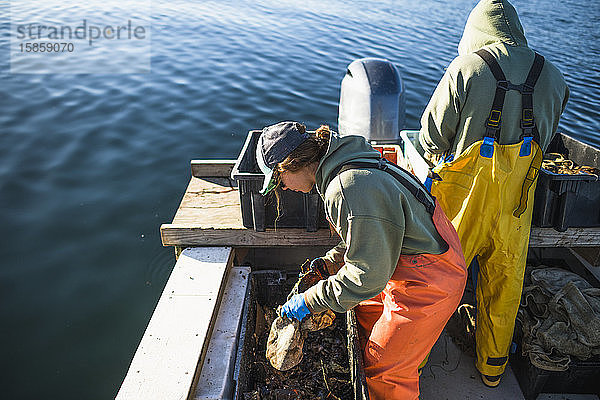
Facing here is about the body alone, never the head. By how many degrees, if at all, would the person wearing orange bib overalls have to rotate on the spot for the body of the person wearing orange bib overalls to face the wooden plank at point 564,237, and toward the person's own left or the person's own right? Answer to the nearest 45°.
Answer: approximately 135° to the person's own right

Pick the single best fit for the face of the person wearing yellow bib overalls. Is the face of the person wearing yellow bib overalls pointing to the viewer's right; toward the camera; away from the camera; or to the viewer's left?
away from the camera

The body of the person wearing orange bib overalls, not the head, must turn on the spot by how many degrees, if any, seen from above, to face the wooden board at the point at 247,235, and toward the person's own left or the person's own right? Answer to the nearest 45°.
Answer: approximately 45° to the person's own right

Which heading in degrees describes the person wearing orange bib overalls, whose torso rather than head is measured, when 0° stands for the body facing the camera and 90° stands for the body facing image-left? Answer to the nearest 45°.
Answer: approximately 90°

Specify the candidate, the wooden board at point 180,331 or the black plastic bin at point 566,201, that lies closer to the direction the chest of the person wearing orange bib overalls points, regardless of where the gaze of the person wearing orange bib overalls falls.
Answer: the wooden board

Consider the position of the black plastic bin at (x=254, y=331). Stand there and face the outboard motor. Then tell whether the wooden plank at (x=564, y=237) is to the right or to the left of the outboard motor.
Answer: right

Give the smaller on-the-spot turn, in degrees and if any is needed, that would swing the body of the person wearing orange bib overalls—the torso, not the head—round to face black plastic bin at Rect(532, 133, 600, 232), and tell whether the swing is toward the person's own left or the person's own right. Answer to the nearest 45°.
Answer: approximately 135° to the person's own right
